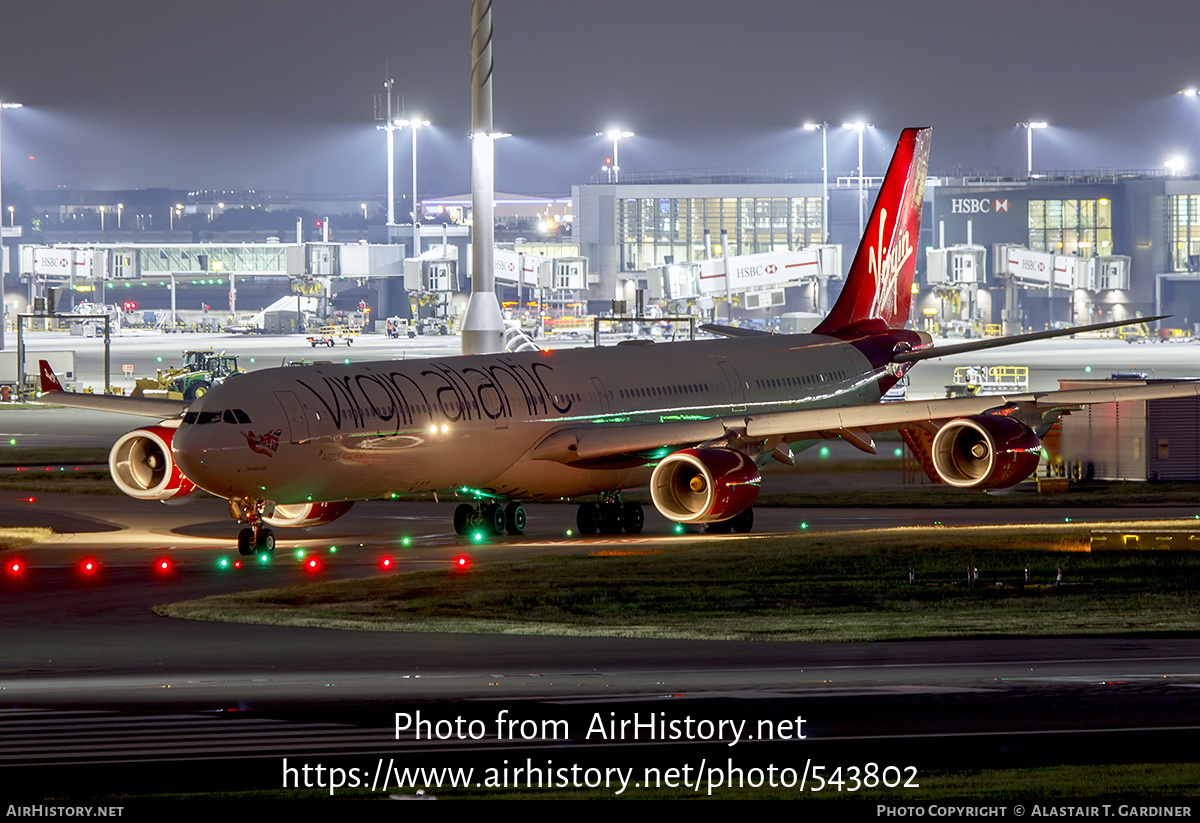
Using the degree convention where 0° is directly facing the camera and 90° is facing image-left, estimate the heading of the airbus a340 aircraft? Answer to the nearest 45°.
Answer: approximately 45°
